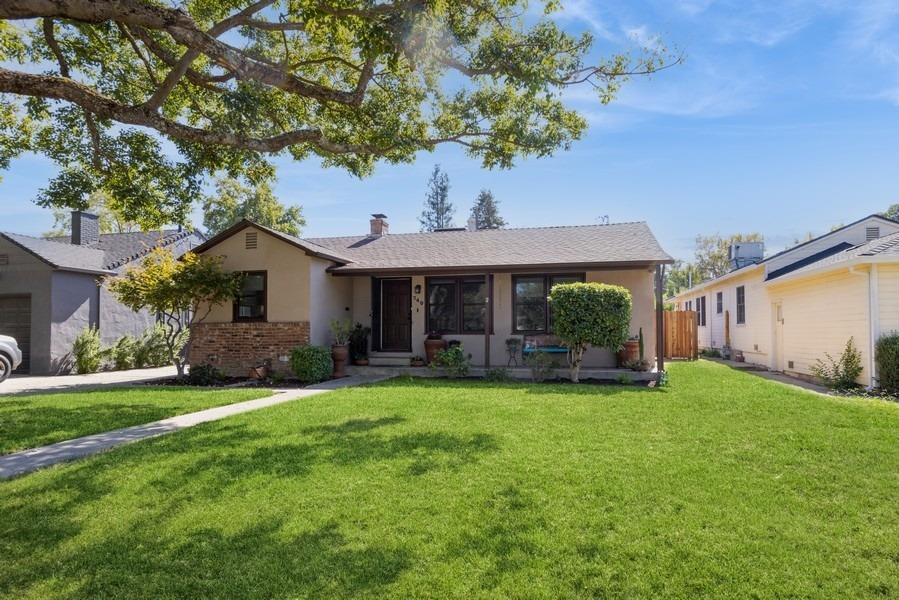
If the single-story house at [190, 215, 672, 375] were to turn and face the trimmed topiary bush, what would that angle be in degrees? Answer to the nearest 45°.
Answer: approximately 45° to its left

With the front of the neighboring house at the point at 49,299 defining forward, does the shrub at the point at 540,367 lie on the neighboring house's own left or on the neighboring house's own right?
on the neighboring house's own left

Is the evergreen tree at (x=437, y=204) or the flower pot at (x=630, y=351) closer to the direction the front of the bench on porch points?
the flower pot

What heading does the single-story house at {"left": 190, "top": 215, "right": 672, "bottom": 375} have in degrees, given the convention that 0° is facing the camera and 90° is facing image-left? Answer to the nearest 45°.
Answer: approximately 0°

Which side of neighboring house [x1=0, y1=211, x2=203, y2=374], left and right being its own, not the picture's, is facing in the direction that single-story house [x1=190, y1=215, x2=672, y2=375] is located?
left

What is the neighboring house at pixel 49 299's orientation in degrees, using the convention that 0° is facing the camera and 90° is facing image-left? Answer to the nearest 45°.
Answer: approximately 45°

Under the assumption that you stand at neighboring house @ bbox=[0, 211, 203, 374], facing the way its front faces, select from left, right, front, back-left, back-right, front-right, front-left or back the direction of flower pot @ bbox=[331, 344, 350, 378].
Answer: left

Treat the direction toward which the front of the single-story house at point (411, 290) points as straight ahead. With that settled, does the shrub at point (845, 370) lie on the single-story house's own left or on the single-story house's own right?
on the single-story house's own left

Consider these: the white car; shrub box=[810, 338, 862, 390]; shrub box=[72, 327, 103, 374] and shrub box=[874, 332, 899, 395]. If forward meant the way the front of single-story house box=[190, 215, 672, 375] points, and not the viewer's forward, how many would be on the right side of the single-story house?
2

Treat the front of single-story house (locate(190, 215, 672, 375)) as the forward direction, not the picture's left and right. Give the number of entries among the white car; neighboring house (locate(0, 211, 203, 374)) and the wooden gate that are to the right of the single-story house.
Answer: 2
